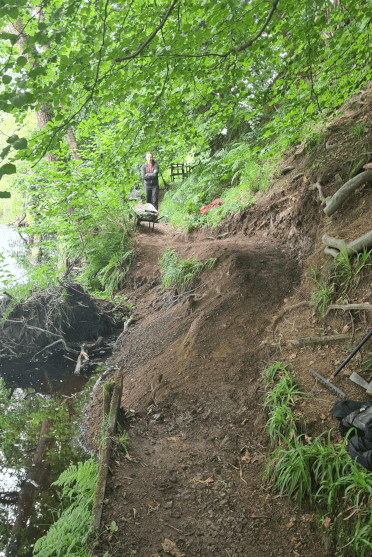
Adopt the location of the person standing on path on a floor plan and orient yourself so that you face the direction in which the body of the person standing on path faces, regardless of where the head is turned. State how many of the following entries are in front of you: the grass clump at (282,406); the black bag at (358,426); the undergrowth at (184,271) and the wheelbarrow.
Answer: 4

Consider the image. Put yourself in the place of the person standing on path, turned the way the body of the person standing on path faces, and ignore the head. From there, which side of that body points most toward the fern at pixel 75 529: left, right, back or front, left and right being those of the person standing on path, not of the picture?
front

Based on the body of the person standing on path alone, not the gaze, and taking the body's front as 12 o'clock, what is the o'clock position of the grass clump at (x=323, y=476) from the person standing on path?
The grass clump is roughly at 12 o'clock from the person standing on path.

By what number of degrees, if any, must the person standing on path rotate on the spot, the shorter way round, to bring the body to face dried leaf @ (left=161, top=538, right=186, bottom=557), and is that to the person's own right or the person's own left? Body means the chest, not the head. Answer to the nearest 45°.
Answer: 0° — they already face it

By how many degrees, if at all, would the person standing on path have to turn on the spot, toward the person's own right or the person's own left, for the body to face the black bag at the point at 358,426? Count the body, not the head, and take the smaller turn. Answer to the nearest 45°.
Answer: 0° — they already face it

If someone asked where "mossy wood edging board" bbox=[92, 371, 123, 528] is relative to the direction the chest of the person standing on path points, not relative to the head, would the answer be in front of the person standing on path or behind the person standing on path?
in front

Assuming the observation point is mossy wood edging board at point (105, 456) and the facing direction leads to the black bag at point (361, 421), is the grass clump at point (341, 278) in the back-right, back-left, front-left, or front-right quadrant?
front-left

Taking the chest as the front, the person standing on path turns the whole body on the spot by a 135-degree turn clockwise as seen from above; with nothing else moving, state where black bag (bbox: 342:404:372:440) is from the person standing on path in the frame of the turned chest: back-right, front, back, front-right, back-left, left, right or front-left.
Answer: back-left

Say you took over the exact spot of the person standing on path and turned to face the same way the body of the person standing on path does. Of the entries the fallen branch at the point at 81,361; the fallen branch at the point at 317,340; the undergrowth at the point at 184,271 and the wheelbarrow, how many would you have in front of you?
4

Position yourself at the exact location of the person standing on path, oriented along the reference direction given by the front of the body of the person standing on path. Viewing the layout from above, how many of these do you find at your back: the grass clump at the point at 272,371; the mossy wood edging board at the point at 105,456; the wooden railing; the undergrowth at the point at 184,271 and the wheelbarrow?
1

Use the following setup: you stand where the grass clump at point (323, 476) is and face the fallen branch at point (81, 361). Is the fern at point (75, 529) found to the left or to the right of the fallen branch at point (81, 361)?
left

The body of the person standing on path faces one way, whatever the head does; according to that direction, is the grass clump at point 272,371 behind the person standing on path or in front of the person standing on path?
in front

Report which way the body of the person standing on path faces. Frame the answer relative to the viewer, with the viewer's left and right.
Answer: facing the viewer

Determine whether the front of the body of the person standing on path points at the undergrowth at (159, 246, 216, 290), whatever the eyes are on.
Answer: yes
